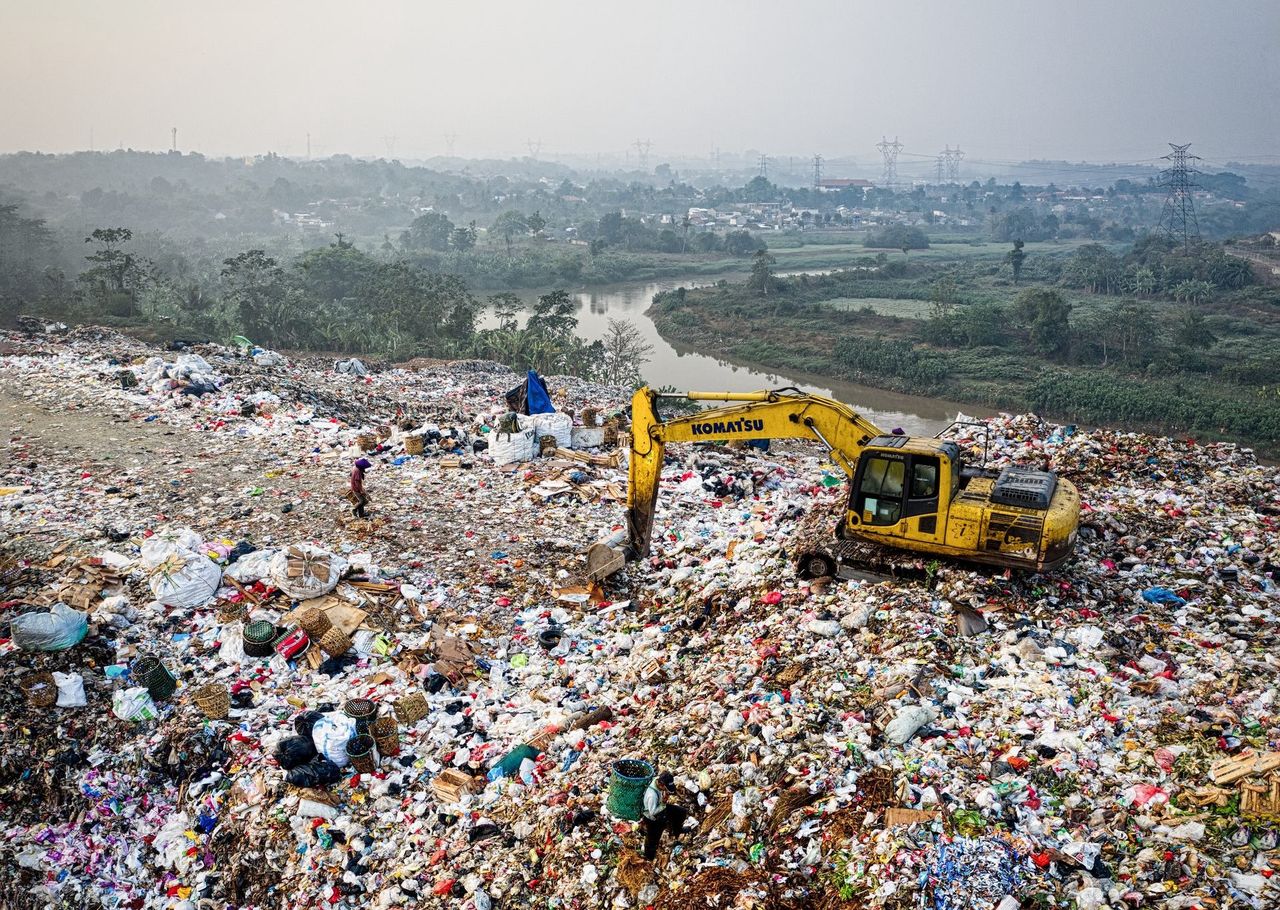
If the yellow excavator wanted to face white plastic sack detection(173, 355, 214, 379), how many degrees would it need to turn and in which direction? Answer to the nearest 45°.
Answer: approximately 45° to its right

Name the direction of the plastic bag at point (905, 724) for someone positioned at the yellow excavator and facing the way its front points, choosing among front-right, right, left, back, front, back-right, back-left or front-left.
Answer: left

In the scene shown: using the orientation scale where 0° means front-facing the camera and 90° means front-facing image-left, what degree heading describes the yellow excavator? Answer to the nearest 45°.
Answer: approximately 90°

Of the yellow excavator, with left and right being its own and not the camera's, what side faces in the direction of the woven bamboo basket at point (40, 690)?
front

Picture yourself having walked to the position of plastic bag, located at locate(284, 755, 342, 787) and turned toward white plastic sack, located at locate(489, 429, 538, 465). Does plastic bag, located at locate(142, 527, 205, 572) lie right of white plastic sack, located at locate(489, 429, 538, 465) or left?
left

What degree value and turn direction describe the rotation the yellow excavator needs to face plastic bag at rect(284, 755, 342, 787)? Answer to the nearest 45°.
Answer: approximately 45° to its left

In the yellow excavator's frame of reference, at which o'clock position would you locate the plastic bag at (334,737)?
The plastic bag is roughly at 11 o'clock from the yellow excavator.

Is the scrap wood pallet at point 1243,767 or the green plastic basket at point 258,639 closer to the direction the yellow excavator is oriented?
the green plastic basket

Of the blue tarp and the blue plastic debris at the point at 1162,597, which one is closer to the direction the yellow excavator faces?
the blue tarp

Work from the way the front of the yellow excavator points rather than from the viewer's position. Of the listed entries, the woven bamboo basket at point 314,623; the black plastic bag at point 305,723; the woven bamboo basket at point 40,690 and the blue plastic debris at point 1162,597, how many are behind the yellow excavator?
1

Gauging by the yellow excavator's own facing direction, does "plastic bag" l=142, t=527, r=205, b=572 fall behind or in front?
in front

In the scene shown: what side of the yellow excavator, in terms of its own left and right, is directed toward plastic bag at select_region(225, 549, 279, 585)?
front

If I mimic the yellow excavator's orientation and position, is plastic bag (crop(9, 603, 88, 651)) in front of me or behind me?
in front
